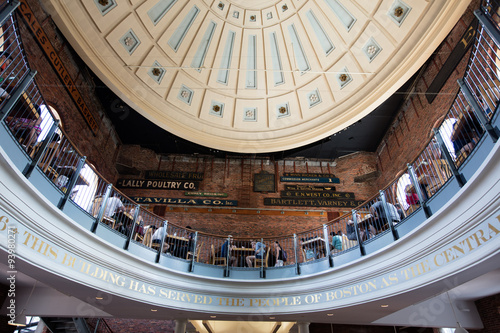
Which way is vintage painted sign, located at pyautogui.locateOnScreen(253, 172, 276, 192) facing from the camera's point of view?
toward the camera

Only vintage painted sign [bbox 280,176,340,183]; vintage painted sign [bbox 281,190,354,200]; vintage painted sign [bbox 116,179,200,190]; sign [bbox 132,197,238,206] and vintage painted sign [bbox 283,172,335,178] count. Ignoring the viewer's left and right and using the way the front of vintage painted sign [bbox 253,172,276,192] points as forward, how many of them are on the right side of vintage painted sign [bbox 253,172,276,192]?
2

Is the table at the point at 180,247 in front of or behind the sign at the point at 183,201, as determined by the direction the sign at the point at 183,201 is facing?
in front

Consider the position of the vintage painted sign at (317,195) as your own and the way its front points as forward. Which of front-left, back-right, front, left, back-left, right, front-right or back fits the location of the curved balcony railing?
front

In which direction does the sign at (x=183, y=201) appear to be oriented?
toward the camera

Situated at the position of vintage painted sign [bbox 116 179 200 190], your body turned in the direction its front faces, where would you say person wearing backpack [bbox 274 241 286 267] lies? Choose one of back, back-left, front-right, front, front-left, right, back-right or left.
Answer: front-left

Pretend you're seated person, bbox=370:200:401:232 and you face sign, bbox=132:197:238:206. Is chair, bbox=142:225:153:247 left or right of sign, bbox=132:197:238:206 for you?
left

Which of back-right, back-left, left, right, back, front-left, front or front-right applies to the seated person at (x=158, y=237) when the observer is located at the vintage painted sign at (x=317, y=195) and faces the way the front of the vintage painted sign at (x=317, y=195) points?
front-right

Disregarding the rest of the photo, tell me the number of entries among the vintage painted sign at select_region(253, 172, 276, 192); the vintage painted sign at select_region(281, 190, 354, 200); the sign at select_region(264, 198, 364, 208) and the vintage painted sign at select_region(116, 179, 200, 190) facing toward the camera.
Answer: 4

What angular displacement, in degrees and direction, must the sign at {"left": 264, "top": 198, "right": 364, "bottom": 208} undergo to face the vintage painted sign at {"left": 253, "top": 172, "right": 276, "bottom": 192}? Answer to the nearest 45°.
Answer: approximately 90° to its right

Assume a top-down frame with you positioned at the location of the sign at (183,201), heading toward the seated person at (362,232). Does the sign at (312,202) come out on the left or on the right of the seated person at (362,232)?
left

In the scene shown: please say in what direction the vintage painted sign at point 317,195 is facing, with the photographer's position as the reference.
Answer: facing the viewer

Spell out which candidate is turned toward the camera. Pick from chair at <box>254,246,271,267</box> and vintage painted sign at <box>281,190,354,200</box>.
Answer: the vintage painted sign
